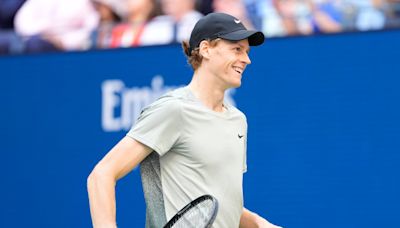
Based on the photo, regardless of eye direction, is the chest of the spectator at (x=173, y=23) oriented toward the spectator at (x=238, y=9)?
no

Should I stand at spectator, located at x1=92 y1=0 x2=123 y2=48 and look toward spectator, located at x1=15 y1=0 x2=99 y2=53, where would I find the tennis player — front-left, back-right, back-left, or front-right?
back-left

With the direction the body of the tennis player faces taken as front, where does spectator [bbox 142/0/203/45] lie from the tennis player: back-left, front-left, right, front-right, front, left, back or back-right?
back-left

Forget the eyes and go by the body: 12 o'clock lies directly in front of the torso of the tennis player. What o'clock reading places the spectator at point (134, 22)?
The spectator is roughly at 7 o'clock from the tennis player.

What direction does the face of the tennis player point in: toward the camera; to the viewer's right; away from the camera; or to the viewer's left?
to the viewer's right

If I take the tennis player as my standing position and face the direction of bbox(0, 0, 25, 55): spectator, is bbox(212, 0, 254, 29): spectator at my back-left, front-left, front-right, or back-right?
front-right

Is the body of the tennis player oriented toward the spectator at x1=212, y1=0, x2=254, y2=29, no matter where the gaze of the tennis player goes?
no

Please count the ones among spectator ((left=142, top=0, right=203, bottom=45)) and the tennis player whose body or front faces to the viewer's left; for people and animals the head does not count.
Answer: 0

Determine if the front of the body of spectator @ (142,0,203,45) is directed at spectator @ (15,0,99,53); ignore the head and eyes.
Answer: no

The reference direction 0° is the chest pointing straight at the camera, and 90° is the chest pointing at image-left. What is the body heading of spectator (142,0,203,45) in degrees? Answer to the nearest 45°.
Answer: approximately 0°

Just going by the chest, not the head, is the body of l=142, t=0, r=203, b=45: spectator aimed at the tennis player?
yes

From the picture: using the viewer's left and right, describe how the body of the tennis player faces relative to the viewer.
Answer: facing the viewer and to the right of the viewer
